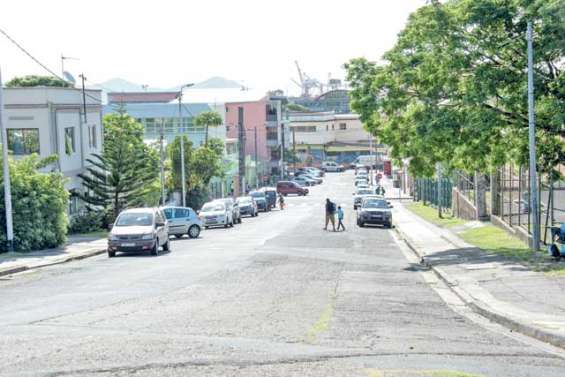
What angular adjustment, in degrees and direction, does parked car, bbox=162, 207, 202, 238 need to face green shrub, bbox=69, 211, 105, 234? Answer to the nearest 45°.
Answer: approximately 45° to its right

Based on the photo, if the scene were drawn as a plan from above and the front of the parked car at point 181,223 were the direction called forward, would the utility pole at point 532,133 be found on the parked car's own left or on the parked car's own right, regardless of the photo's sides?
on the parked car's own left

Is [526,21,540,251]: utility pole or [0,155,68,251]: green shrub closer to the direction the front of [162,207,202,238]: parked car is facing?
the green shrub

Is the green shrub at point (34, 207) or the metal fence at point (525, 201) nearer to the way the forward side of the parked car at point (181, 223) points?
the green shrub
